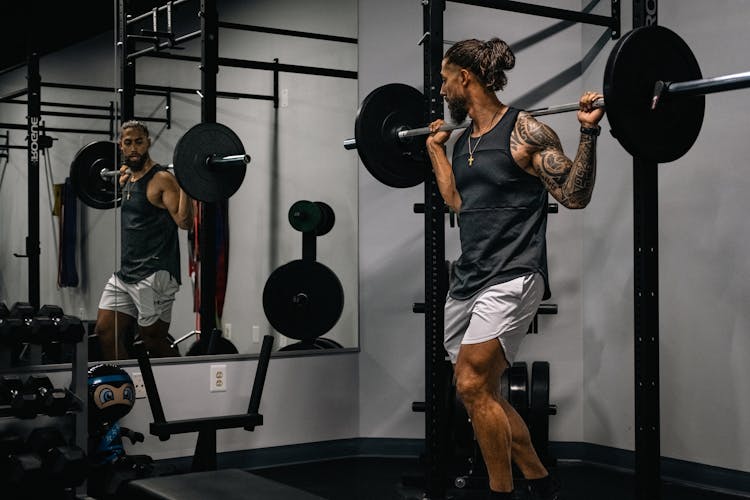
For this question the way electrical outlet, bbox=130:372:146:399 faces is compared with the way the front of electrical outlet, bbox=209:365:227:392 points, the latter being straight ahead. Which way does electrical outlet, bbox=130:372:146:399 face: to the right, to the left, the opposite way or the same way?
the same way

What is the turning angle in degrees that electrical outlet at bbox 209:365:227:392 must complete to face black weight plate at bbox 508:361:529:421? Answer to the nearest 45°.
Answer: approximately 45° to its left

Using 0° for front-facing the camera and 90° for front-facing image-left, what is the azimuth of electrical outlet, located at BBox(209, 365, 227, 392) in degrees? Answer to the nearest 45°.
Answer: approximately 0°

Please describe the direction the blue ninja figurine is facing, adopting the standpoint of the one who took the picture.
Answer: facing the viewer and to the right of the viewer

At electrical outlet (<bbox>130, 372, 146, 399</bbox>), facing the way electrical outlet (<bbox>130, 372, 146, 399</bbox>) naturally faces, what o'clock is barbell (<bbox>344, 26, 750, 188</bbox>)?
The barbell is roughly at 11 o'clock from the electrical outlet.

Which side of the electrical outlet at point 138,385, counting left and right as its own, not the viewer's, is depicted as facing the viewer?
front

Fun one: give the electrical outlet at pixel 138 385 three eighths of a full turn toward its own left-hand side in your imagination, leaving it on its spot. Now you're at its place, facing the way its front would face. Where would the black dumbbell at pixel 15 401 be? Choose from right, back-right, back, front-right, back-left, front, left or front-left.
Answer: back

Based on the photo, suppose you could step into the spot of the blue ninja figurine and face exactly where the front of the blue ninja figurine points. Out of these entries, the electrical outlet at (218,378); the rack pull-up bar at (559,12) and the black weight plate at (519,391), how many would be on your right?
0

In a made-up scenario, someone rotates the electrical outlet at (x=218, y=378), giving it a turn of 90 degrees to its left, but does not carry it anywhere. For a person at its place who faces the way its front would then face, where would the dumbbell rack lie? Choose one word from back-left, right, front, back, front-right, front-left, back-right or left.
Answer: back-right

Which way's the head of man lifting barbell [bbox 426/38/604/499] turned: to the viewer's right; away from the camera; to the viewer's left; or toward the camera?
to the viewer's left

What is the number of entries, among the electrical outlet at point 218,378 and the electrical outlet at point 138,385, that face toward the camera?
2

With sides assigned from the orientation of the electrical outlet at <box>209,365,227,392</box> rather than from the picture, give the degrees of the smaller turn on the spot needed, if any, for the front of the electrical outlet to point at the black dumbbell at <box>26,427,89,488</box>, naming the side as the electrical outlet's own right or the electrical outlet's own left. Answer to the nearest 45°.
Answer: approximately 45° to the electrical outlet's own right

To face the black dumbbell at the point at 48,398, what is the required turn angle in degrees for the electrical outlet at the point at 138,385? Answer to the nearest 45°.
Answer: approximately 45° to its right
